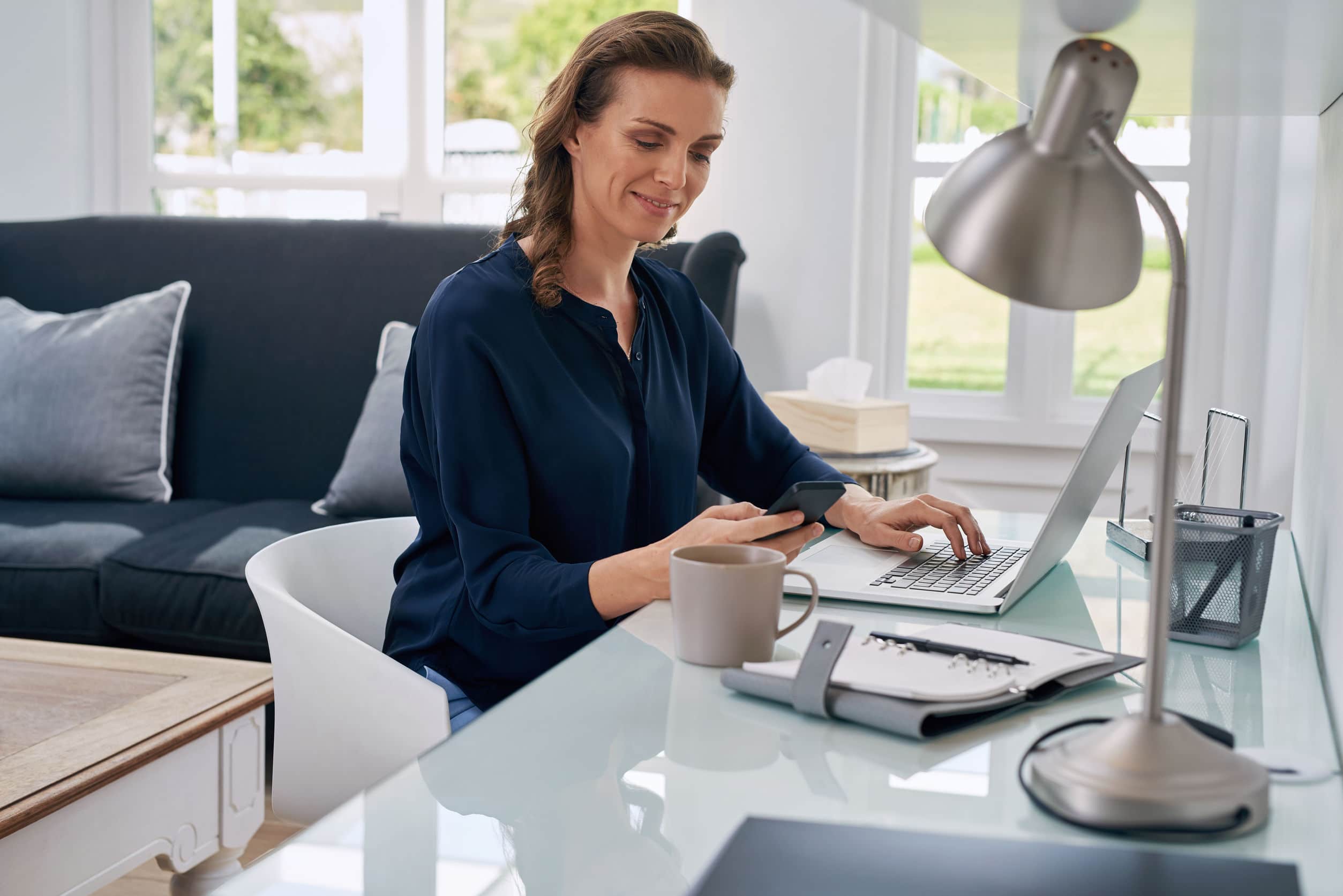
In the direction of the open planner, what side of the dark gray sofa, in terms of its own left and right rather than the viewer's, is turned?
front

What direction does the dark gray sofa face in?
toward the camera

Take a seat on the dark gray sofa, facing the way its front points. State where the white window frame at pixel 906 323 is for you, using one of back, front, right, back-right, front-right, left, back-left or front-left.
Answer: left

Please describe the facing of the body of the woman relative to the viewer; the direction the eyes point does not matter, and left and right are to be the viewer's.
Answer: facing the viewer and to the right of the viewer

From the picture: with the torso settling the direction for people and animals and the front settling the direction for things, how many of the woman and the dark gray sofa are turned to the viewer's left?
0

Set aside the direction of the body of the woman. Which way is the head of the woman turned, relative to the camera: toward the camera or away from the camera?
toward the camera

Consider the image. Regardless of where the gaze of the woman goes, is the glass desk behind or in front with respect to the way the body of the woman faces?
in front
